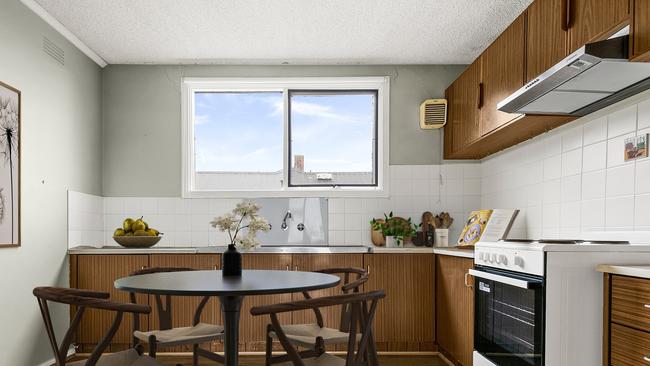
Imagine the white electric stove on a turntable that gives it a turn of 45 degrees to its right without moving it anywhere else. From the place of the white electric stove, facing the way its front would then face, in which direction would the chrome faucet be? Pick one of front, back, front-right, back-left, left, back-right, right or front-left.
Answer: front-right

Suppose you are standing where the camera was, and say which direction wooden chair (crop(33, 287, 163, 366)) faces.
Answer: facing away from the viewer and to the right of the viewer

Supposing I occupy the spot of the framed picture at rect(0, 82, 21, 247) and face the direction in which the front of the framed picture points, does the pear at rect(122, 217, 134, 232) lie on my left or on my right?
on my left

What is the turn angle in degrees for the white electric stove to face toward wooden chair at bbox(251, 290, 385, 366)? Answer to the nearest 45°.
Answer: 0° — it already faces it

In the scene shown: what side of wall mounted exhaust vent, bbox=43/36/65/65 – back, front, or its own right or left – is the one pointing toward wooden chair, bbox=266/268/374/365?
front

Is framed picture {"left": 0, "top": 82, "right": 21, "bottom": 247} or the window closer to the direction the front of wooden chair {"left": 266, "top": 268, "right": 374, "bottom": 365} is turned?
the framed picture

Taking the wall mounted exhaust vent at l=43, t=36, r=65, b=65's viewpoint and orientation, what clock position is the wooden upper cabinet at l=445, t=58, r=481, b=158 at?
The wooden upper cabinet is roughly at 11 o'clock from the wall mounted exhaust vent.

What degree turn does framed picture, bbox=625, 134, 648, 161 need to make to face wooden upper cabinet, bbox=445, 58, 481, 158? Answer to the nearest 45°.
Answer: approximately 90° to its right

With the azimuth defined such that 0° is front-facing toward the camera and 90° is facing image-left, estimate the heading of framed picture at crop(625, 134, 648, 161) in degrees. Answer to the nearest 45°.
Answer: approximately 45°

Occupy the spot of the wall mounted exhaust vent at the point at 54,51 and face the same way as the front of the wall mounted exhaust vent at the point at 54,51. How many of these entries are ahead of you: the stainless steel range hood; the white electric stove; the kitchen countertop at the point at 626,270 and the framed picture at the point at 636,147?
4

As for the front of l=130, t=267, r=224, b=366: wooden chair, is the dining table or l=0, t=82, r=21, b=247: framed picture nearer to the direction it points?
the dining table
